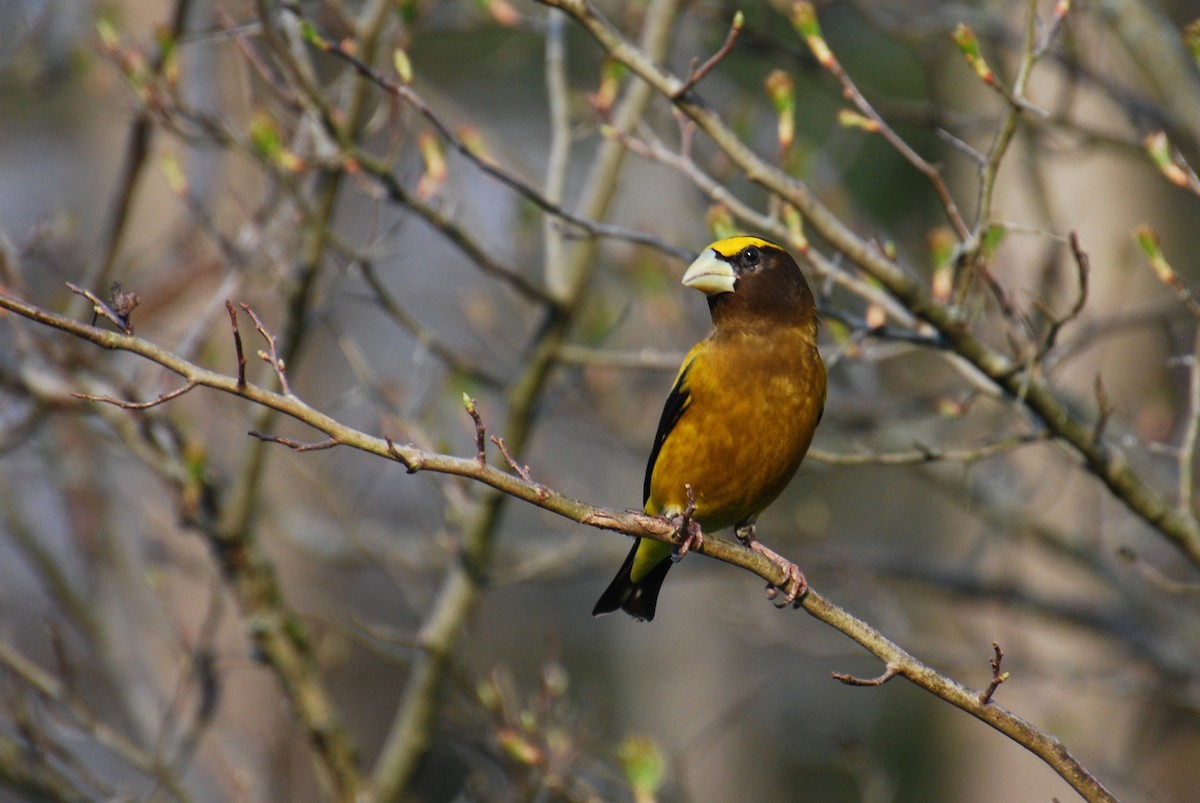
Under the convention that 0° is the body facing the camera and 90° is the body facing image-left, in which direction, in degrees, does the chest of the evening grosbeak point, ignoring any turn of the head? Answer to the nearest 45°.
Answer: approximately 315°
